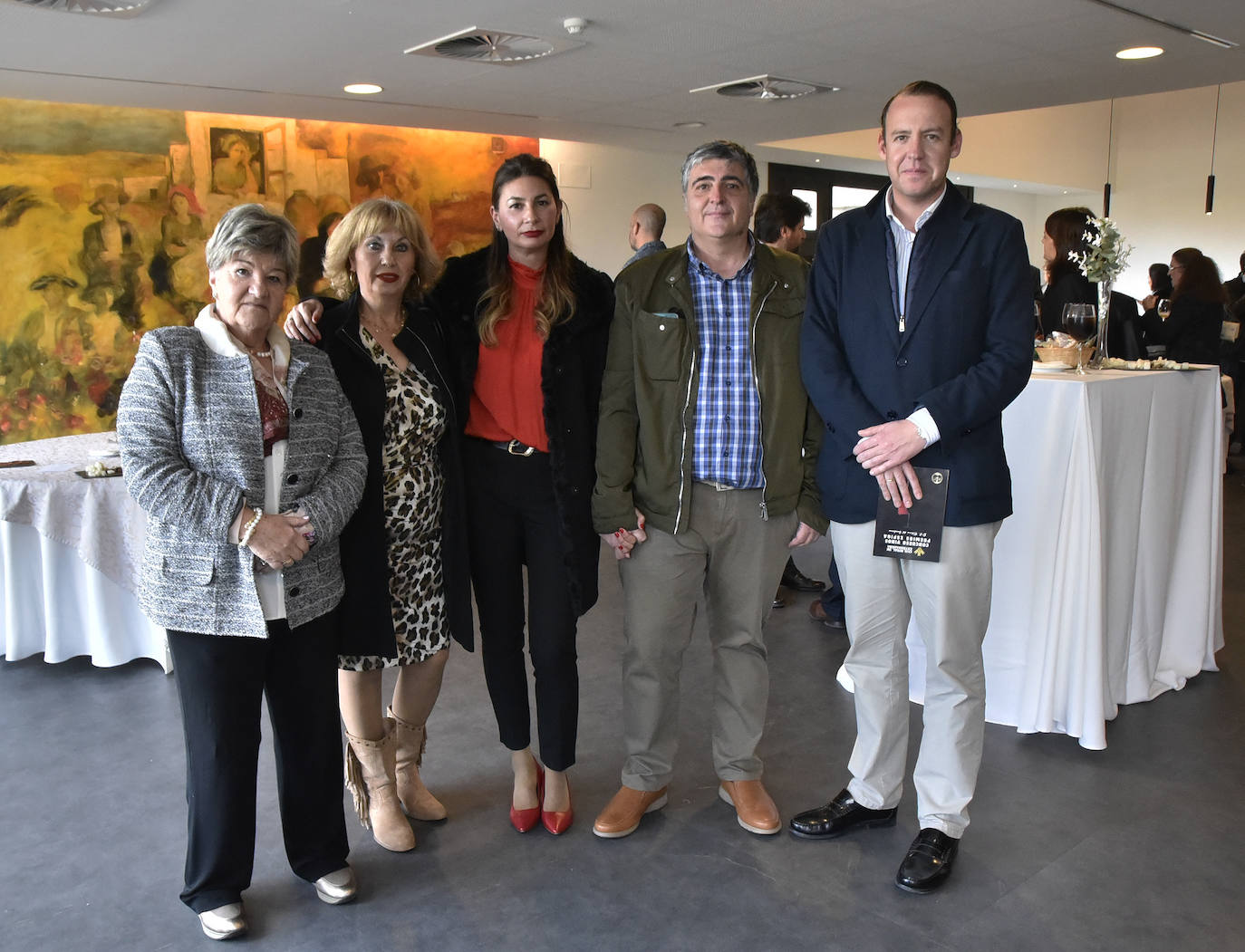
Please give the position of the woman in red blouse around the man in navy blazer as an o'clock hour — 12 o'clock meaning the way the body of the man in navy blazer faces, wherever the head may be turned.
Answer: The woman in red blouse is roughly at 3 o'clock from the man in navy blazer.

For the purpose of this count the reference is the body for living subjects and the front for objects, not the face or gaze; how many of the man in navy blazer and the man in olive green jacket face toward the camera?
2

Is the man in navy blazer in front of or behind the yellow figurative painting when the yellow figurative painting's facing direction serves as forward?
in front

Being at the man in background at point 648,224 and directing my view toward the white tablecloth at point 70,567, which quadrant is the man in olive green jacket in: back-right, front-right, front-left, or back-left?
front-left

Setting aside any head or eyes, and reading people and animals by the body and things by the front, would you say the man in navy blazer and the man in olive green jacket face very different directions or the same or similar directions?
same or similar directions

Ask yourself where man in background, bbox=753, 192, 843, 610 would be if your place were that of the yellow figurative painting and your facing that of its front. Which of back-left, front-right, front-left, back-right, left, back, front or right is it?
front

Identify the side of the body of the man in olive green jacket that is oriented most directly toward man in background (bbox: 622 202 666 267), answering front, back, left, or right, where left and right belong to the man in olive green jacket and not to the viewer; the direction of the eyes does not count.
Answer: back

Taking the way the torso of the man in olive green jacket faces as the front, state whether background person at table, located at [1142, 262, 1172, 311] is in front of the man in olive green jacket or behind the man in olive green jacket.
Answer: behind

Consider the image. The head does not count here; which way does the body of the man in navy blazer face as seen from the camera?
toward the camera

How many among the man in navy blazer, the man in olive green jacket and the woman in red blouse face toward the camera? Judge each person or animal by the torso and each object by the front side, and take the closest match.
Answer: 3

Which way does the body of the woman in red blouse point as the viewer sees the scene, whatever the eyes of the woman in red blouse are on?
toward the camera

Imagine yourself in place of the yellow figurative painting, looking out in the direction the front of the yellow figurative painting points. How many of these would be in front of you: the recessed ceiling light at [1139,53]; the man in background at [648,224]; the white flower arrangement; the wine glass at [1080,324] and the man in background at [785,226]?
5

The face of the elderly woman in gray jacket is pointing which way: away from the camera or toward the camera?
toward the camera

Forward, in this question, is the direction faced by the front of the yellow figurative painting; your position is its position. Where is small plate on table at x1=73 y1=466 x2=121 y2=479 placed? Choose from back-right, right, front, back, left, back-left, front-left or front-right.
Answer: front-right

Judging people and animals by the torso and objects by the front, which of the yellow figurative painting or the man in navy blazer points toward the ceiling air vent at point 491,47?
the yellow figurative painting
